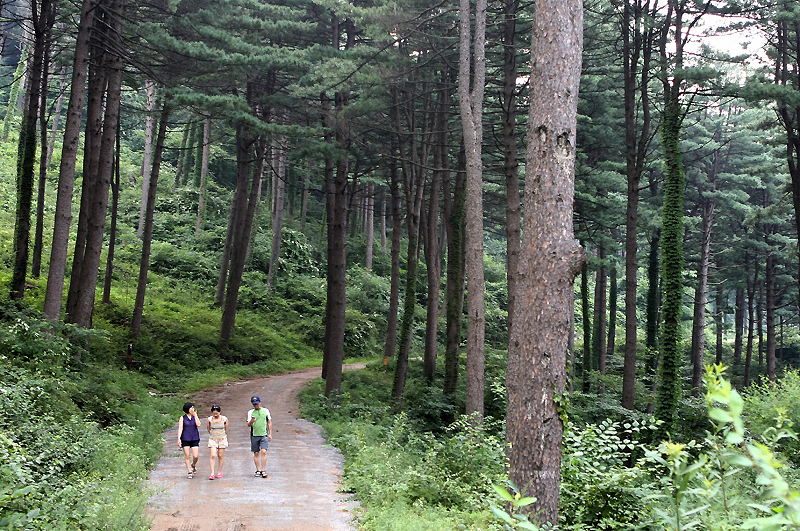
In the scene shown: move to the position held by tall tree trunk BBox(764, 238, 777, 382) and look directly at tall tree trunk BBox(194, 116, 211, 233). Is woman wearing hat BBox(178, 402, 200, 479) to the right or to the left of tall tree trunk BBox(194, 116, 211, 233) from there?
left

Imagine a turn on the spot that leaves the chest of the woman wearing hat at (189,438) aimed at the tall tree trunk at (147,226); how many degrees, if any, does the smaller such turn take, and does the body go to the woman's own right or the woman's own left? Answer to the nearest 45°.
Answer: approximately 180°

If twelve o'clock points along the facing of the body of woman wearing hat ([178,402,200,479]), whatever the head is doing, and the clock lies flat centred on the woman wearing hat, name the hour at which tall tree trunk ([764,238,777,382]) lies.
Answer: The tall tree trunk is roughly at 8 o'clock from the woman wearing hat.

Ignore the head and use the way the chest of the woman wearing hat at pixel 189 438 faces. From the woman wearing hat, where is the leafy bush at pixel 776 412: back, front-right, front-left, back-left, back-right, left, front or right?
left

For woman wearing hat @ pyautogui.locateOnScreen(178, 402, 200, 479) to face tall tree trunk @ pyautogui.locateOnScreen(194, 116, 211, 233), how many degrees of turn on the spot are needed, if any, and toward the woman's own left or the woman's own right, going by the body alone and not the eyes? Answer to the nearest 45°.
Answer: approximately 180°

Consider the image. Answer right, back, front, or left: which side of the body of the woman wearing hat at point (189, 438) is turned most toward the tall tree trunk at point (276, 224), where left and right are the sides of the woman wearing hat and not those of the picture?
back

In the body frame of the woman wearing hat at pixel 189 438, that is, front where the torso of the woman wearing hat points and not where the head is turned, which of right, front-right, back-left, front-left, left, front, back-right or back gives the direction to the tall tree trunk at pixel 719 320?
back-left

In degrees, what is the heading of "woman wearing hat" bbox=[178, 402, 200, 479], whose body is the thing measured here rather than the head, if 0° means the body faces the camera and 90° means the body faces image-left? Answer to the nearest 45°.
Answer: approximately 0°

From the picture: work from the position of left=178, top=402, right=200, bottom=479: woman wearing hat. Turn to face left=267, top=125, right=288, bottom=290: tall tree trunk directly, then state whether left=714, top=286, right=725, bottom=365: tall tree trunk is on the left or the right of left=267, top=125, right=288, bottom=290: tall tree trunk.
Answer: right
